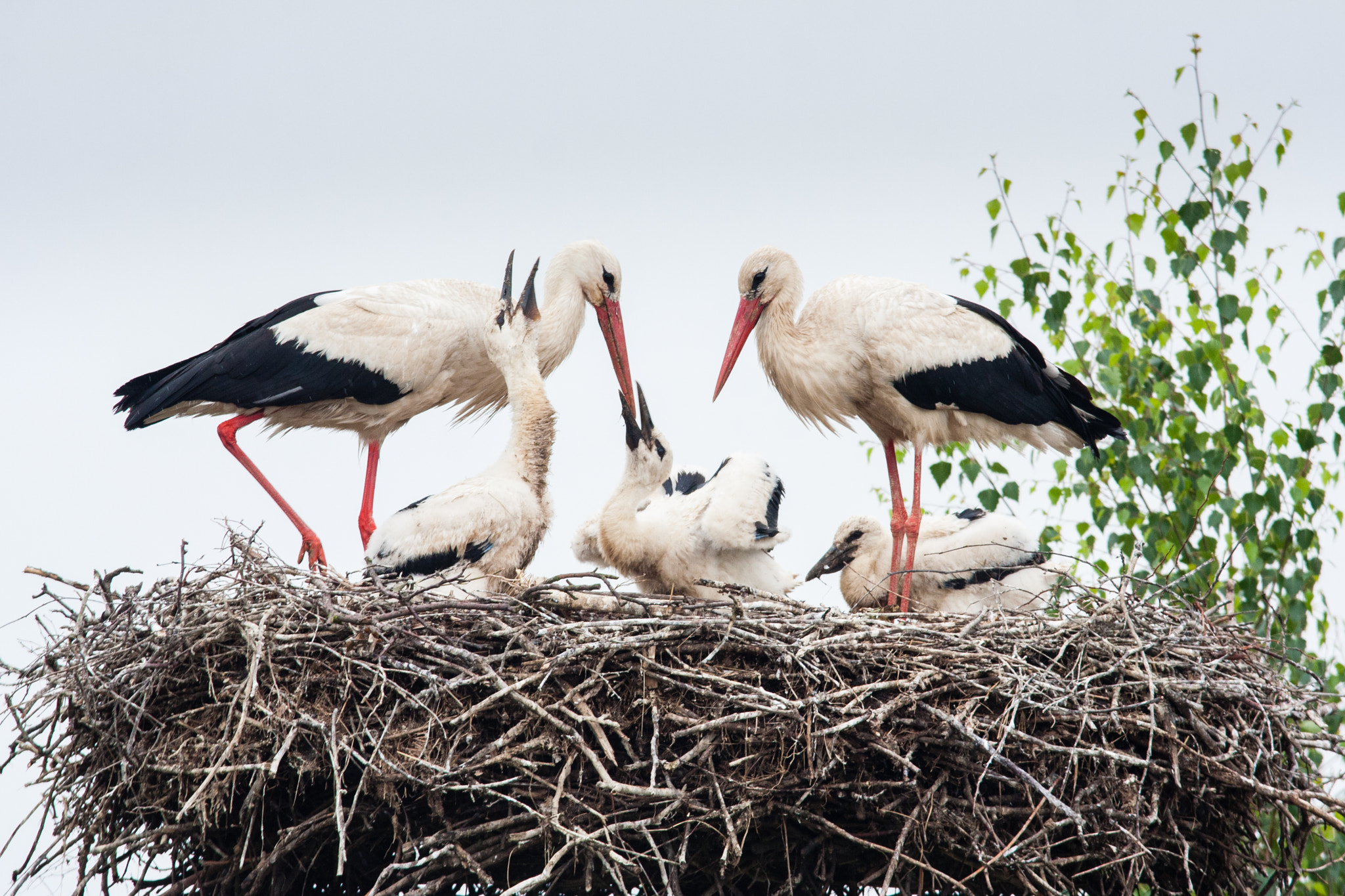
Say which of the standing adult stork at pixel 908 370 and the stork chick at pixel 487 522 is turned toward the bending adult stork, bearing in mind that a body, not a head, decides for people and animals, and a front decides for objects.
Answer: the standing adult stork

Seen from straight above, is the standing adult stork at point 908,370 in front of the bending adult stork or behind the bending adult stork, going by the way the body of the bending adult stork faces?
in front

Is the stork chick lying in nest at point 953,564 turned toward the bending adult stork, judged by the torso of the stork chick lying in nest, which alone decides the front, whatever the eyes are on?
yes

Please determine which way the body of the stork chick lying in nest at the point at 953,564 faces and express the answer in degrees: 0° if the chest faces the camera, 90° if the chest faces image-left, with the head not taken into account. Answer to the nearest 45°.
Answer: approximately 90°

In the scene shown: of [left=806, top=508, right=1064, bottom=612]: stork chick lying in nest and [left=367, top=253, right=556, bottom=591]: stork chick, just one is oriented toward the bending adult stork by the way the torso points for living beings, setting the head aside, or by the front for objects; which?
the stork chick lying in nest

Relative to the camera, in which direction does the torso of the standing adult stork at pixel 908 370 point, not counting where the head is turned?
to the viewer's left

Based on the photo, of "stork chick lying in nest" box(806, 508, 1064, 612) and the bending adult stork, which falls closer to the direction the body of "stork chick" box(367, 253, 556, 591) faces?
the stork chick lying in nest

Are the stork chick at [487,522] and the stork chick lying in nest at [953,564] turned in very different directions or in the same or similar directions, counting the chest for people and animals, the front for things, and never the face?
very different directions

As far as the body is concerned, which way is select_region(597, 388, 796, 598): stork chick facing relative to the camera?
to the viewer's left

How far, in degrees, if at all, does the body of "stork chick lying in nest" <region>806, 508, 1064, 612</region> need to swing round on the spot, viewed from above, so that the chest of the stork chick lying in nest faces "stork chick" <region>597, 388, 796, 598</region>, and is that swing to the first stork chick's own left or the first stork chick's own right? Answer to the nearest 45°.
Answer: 0° — it already faces it

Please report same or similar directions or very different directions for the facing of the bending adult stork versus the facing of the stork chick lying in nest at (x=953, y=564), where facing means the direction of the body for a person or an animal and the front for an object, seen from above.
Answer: very different directions

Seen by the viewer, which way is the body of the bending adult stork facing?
to the viewer's right

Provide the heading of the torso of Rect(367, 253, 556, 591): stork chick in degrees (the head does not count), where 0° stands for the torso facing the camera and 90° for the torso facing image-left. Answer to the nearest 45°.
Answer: approximately 270°

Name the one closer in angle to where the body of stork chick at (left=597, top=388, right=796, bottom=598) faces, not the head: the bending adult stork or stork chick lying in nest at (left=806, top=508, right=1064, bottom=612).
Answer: the bending adult stork

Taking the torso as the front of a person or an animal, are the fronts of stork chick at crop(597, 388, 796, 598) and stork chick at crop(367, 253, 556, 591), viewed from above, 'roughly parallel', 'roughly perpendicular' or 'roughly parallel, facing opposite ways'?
roughly parallel, facing opposite ways

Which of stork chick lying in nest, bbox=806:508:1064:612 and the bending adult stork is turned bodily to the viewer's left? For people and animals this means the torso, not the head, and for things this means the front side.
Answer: the stork chick lying in nest
